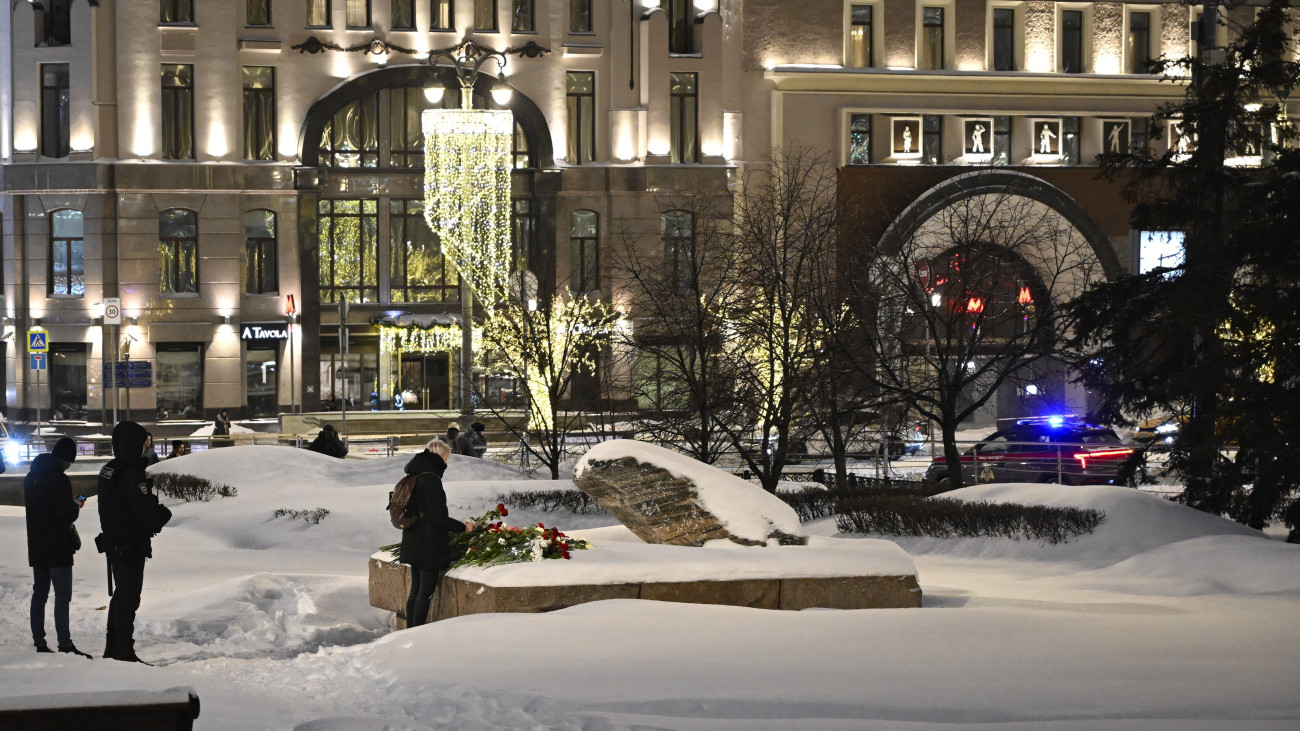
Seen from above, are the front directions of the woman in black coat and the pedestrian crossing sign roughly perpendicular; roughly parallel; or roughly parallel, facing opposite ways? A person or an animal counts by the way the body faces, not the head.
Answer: roughly perpendicular

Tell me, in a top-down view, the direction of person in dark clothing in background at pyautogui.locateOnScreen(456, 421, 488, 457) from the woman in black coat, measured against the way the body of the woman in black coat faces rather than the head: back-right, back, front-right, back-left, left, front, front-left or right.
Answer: left

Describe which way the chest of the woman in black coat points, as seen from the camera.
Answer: to the viewer's right

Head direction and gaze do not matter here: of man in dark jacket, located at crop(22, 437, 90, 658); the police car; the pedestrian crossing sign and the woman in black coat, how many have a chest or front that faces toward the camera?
1

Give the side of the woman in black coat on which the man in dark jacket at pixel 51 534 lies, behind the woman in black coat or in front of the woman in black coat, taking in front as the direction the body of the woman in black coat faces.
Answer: behind

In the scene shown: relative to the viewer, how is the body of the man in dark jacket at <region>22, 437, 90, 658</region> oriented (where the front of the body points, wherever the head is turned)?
to the viewer's right

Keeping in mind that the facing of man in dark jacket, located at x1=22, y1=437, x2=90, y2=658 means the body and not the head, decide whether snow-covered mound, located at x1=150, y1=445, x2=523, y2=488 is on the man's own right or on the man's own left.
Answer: on the man's own left

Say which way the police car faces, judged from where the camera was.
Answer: facing away from the viewer and to the left of the viewer

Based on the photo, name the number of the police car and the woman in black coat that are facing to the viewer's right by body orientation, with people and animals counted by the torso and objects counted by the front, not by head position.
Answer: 1

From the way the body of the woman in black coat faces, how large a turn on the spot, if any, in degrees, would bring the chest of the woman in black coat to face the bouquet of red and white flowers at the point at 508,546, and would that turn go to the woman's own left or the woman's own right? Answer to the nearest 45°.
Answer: approximately 45° to the woman's own left

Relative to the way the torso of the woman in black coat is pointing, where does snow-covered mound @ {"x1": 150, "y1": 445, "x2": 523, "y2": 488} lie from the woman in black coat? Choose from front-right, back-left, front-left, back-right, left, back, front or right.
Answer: left

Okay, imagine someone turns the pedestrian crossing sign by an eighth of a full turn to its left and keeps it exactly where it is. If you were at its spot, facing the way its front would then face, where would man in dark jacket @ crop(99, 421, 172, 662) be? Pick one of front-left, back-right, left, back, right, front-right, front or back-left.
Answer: front-right
